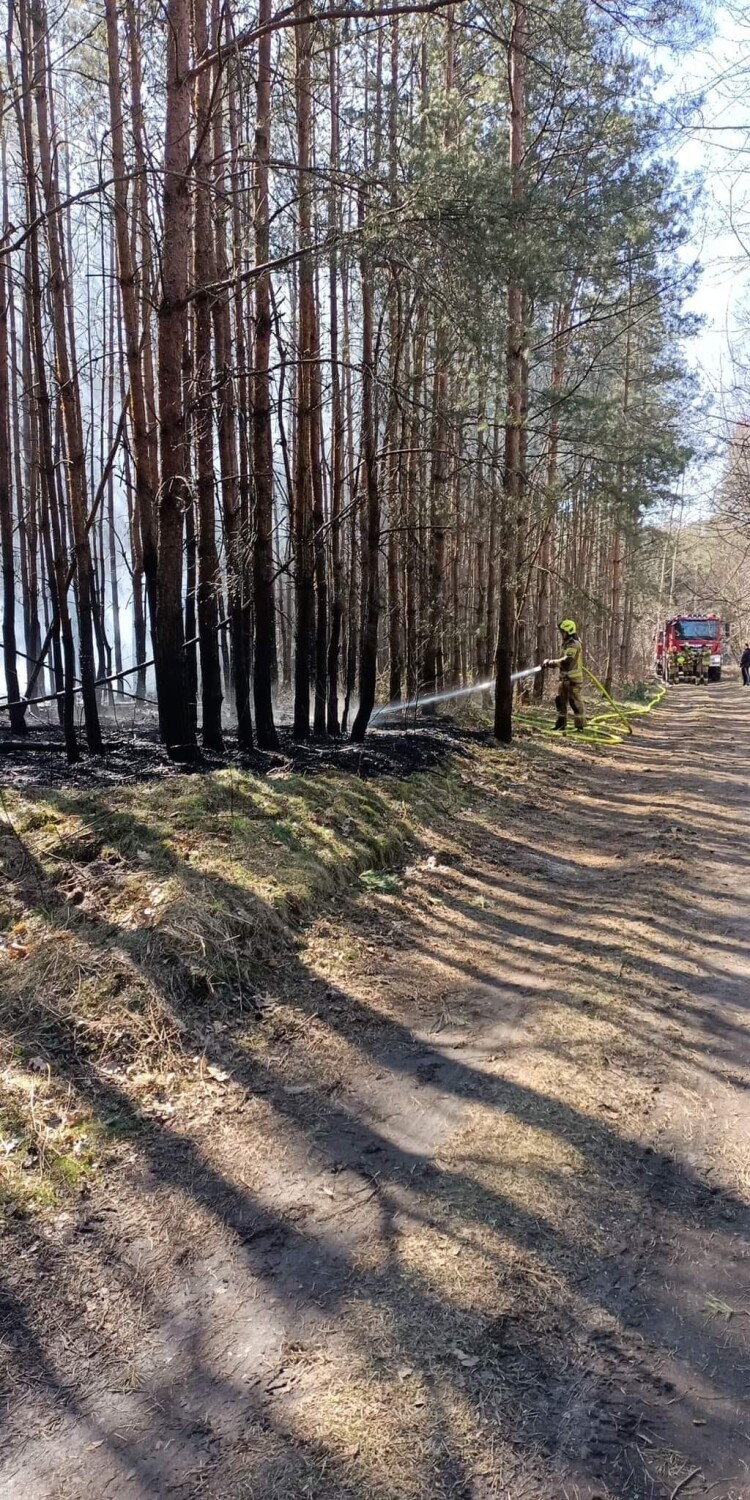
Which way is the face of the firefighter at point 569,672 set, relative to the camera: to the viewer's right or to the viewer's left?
to the viewer's left

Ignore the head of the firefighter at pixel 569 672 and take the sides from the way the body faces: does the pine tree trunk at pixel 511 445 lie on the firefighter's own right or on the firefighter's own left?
on the firefighter's own left

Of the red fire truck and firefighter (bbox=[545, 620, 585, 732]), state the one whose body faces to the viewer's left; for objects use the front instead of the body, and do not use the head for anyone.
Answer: the firefighter

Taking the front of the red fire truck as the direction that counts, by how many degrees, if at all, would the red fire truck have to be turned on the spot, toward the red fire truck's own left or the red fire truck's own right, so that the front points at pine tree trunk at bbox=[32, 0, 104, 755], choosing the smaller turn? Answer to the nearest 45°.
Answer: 0° — it already faces it

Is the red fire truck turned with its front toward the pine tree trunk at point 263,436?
yes

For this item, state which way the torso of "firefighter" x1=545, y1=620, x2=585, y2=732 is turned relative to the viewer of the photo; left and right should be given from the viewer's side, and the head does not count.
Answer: facing to the left of the viewer

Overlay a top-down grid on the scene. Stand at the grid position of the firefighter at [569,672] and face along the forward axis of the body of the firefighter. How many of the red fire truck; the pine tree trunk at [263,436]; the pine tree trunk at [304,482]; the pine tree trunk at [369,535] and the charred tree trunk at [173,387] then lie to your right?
1

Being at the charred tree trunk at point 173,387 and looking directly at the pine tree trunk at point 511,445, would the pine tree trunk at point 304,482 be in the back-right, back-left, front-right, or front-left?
front-left

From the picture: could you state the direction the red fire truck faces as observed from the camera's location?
facing the viewer

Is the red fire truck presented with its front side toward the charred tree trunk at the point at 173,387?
yes

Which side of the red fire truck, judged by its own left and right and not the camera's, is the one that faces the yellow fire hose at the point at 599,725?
front

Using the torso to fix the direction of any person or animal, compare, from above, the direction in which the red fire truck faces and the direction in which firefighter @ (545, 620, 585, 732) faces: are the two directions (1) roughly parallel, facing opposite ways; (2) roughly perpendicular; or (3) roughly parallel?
roughly perpendicular

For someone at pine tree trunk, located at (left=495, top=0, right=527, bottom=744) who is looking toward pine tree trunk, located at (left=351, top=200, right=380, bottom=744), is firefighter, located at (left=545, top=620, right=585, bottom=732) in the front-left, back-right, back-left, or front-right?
back-right

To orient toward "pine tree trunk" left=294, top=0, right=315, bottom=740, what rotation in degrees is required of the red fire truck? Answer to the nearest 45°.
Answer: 0° — it already faces it

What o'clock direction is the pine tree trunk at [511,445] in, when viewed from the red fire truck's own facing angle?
The pine tree trunk is roughly at 12 o'clock from the red fire truck.
